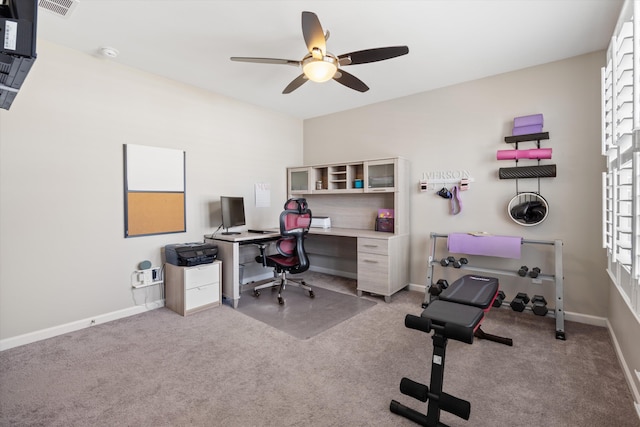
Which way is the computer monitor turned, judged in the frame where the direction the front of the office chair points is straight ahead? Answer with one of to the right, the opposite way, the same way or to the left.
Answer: the opposite way

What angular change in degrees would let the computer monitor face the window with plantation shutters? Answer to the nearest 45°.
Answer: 0° — it already faces it

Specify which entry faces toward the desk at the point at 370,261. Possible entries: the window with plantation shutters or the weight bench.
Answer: the window with plantation shutters

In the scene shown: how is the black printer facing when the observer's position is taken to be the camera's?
facing the viewer and to the right of the viewer

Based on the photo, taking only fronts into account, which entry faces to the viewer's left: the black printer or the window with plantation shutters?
the window with plantation shutters

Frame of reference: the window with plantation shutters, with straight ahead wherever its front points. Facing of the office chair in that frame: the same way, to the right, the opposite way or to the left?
the same way

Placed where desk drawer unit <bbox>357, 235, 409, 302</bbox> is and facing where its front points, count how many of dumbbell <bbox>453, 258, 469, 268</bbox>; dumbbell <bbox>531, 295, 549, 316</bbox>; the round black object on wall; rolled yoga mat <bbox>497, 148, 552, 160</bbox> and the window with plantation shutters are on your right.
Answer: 0

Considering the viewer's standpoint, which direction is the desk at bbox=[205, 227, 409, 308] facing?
facing the viewer and to the left of the viewer

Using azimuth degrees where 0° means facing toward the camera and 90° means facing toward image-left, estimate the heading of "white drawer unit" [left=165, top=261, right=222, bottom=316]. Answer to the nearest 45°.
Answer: approximately 315°

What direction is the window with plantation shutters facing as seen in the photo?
to the viewer's left

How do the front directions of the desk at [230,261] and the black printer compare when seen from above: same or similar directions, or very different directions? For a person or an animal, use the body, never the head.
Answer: same or similar directions

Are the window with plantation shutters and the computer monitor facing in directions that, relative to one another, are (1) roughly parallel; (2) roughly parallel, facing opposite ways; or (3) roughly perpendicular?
roughly parallel, facing opposite ways

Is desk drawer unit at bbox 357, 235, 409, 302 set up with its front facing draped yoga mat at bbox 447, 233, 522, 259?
no

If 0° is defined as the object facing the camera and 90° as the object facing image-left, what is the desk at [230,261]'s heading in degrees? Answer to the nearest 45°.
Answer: approximately 315°

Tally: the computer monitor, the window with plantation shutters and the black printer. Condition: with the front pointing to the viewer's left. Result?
1

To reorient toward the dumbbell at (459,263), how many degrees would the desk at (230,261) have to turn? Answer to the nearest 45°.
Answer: approximately 45° to its left
